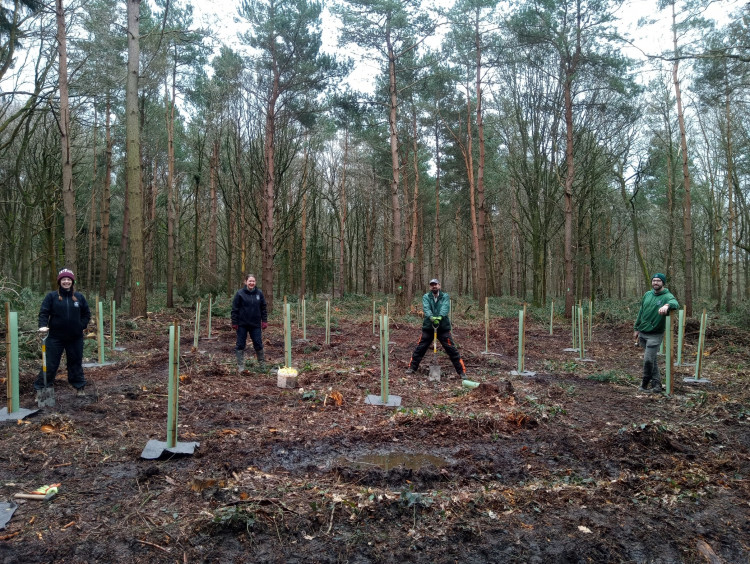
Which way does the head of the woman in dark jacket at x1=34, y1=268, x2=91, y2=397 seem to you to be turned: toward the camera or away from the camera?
toward the camera

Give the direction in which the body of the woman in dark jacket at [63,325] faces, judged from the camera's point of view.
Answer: toward the camera

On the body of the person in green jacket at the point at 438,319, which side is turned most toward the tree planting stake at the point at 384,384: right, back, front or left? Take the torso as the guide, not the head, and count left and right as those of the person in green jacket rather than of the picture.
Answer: front

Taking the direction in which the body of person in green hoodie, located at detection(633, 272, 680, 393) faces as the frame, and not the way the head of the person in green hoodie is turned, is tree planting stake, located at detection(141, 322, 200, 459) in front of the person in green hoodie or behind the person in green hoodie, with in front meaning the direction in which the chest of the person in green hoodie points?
in front

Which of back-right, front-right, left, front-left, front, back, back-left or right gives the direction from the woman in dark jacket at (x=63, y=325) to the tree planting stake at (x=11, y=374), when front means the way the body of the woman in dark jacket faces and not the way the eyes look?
front-right

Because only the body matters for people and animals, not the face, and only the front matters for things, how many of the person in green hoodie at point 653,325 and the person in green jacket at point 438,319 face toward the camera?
2

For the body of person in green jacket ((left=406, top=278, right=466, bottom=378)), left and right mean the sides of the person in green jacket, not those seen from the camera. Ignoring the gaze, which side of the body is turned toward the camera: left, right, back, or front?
front

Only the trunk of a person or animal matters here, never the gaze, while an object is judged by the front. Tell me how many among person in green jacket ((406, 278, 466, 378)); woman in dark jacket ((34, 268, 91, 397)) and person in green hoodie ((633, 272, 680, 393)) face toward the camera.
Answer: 3

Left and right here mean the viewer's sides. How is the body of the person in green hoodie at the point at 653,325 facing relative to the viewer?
facing the viewer

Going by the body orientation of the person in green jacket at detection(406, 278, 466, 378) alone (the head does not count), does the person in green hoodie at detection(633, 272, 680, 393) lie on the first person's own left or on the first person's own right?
on the first person's own left

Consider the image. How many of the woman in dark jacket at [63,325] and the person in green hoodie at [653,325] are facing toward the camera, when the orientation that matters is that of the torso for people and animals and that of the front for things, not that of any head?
2
